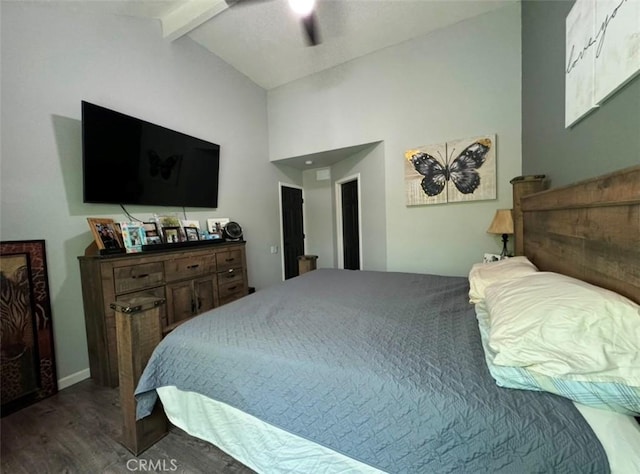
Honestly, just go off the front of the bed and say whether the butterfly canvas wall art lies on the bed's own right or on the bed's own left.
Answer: on the bed's own right

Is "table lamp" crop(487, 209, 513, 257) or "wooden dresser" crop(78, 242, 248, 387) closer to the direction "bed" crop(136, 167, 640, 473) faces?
the wooden dresser

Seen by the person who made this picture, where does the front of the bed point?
facing to the left of the viewer

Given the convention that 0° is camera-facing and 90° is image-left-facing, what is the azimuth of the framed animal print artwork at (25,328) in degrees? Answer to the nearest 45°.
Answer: approximately 315°

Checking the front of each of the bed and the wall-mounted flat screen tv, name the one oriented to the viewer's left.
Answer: the bed

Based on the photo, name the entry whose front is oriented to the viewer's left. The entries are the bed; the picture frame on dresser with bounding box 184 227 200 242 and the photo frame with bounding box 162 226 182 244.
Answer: the bed

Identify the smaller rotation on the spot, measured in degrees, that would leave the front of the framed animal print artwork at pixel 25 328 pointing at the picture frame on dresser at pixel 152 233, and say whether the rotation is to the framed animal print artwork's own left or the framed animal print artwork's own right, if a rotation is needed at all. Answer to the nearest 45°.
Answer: approximately 45° to the framed animal print artwork's own left

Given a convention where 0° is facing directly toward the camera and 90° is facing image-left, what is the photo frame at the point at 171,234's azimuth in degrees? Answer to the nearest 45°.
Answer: approximately 315°

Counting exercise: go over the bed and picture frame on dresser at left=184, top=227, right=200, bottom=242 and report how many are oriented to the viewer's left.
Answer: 1

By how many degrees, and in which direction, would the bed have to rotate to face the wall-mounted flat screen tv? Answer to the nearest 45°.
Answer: approximately 45° to its right

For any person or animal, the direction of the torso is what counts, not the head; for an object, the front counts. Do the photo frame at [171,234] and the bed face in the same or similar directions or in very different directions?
very different directions
